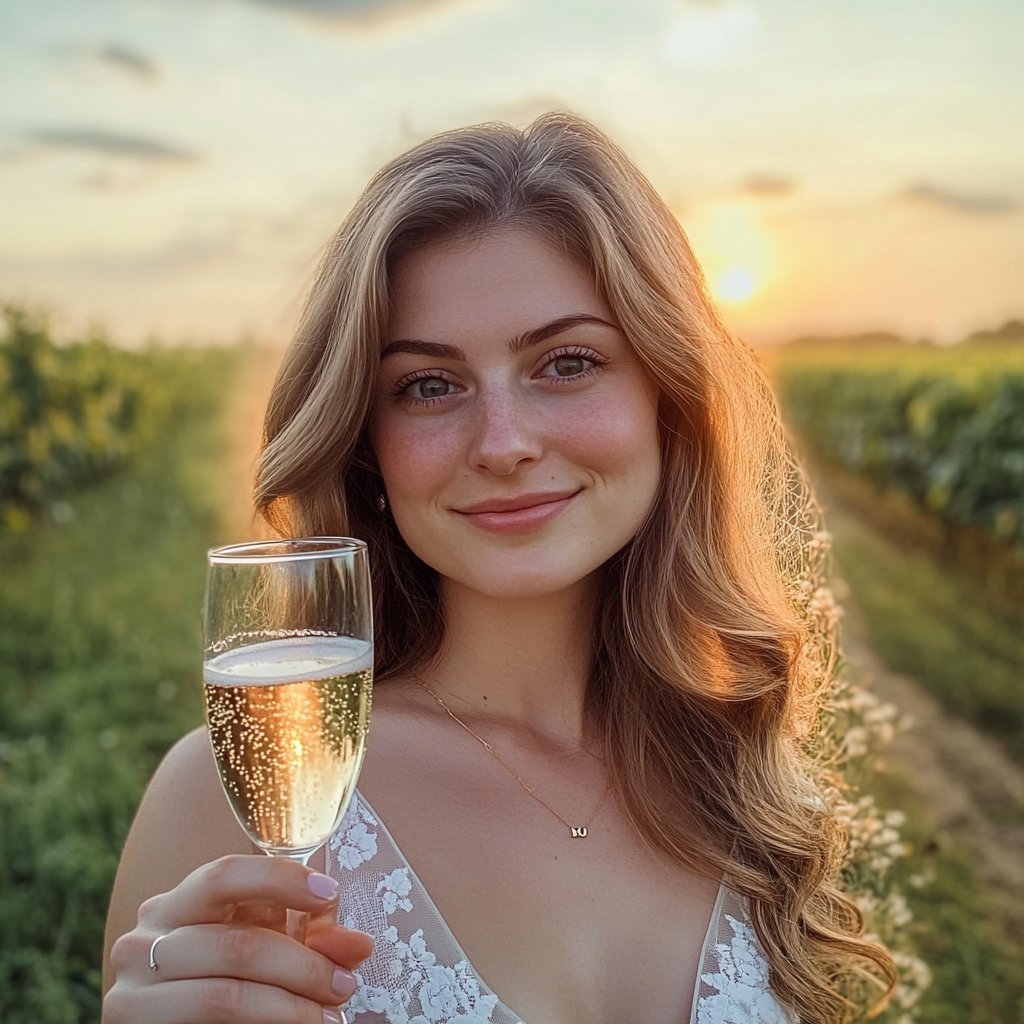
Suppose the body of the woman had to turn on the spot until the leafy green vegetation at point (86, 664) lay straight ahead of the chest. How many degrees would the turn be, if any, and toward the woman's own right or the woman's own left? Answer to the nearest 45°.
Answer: approximately 135° to the woman's own right

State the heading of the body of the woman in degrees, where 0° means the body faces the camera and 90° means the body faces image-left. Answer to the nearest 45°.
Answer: approximately 0°

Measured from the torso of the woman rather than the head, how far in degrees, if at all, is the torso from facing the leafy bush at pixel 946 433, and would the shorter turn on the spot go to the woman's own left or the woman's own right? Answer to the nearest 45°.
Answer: approximately 135° to the woman's own left

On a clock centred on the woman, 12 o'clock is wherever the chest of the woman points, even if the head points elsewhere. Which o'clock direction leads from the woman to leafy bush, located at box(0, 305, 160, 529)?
The leafy bush is roughly at 5 o'clock from the woman.

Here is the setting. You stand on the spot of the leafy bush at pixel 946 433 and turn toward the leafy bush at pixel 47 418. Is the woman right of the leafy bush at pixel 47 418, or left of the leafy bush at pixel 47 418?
left
